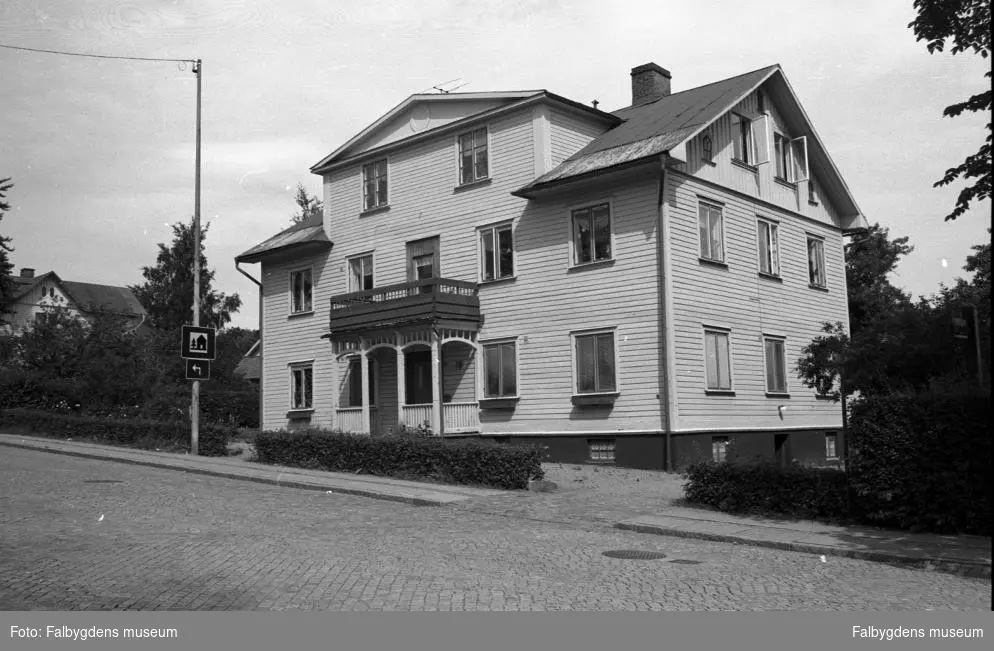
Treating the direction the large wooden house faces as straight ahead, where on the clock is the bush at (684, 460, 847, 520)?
The bush is roughly at 10 o'clock from the large wooden house.

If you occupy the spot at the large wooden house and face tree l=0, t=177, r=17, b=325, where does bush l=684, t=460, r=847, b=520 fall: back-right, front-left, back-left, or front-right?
back-left

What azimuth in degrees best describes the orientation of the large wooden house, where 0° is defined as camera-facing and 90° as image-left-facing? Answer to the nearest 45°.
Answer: approximately 45°

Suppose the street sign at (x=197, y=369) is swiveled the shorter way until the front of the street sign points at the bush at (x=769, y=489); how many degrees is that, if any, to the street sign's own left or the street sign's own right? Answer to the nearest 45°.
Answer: approximately 45° to the street sign's own left

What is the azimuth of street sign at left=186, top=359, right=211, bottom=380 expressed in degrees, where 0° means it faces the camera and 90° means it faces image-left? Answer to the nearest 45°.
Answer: approximately 0°

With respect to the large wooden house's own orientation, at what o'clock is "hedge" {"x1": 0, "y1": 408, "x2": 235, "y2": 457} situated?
The hedge is roughly at 2 o'clock from the large wooden house.

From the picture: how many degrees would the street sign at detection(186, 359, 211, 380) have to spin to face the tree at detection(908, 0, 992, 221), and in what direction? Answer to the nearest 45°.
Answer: approximately 45° to its left

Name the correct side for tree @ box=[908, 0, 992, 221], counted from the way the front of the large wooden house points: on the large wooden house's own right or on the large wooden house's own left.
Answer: on the large wooden house's own left
